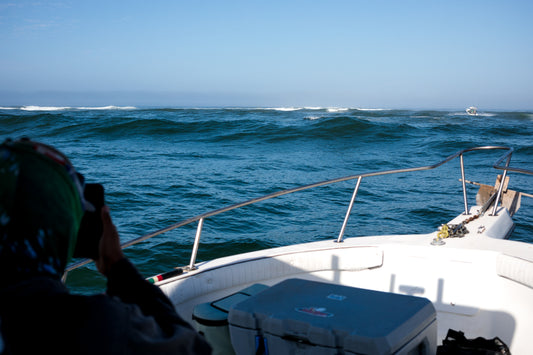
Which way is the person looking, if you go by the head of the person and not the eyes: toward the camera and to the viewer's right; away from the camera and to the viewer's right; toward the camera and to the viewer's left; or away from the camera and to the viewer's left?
away from the camera and to the viewer's right

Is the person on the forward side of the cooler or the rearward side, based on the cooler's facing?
on the forward side

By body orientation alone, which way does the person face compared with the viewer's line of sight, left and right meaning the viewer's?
facing away from the viewer and to the right of the viewer

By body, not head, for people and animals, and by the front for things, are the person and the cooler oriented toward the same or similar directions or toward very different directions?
very different directions
